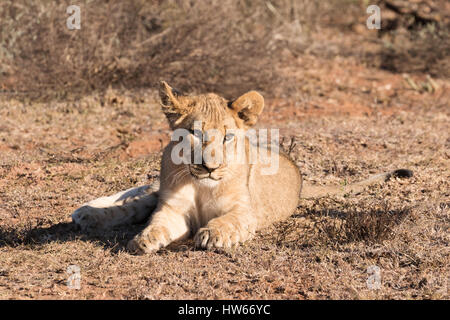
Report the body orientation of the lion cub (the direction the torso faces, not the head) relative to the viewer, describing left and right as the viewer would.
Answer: facing the viewer and to the left of the viewer
